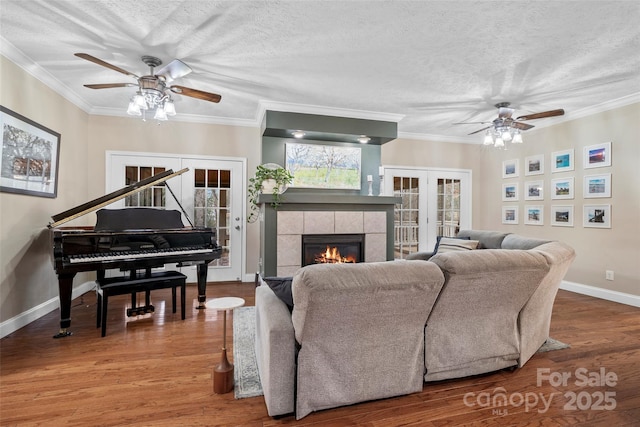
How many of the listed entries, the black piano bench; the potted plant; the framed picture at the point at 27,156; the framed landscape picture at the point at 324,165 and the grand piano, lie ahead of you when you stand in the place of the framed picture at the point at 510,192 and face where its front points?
5

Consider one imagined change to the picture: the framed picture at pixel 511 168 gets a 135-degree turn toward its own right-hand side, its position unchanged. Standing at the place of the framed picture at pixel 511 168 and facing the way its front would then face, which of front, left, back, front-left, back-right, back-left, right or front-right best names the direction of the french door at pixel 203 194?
back-left

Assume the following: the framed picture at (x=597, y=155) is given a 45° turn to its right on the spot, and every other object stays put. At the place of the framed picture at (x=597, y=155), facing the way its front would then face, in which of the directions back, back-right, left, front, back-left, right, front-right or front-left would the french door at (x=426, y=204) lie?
front

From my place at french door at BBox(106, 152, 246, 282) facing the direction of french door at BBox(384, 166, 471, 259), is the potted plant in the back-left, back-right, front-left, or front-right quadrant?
front-right

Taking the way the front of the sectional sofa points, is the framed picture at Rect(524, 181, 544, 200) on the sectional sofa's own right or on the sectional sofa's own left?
on the sectional sofa's own right

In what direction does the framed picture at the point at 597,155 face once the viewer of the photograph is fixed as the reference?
facing the viewer and to the left of the viewer

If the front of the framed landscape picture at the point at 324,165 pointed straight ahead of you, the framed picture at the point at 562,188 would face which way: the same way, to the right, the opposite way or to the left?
to the right

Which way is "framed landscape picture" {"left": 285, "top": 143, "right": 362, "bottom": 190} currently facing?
toward the camera

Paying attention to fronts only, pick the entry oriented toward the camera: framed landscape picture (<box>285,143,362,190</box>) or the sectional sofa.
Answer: the framed landscape picture

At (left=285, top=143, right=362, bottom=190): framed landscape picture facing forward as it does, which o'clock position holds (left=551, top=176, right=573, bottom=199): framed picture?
The framed picture is roughly at 9 o'clock from the framed landscape picture.

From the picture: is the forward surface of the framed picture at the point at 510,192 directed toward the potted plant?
yes

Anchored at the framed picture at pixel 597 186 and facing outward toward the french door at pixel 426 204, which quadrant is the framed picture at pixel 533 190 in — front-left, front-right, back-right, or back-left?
front-right

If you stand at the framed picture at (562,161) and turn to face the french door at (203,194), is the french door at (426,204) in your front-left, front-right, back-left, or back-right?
front-right

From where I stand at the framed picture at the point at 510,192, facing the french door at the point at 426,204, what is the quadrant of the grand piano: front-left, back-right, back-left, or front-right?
front-left

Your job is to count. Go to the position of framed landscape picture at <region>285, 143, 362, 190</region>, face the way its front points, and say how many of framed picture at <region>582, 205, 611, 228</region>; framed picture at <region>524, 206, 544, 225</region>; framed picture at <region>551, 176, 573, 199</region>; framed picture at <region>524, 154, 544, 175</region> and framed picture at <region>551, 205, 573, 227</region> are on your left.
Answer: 5

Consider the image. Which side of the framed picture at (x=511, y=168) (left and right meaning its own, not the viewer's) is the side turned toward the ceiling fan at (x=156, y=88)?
front

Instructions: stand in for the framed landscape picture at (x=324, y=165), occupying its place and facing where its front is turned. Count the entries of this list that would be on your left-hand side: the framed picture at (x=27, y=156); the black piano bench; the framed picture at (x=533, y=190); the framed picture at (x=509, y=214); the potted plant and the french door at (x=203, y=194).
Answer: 2

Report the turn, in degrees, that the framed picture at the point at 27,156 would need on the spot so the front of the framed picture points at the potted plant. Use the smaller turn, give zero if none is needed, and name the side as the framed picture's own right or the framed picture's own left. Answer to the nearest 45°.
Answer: approximately 45° to the framed picture's own left

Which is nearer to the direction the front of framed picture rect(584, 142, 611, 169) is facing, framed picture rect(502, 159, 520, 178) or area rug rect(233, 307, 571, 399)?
the area rug

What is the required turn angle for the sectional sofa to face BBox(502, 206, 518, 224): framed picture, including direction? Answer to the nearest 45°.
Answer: approximately 45° to its right

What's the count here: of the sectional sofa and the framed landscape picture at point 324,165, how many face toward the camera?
1

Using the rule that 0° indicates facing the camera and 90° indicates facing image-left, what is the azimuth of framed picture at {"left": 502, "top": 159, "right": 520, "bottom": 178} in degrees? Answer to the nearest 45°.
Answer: approximately 45°

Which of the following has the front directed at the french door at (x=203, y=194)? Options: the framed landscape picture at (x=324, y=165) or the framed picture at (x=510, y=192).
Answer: the framed picture

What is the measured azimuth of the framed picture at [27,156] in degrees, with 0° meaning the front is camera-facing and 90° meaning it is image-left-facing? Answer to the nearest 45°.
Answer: approximately 315°
